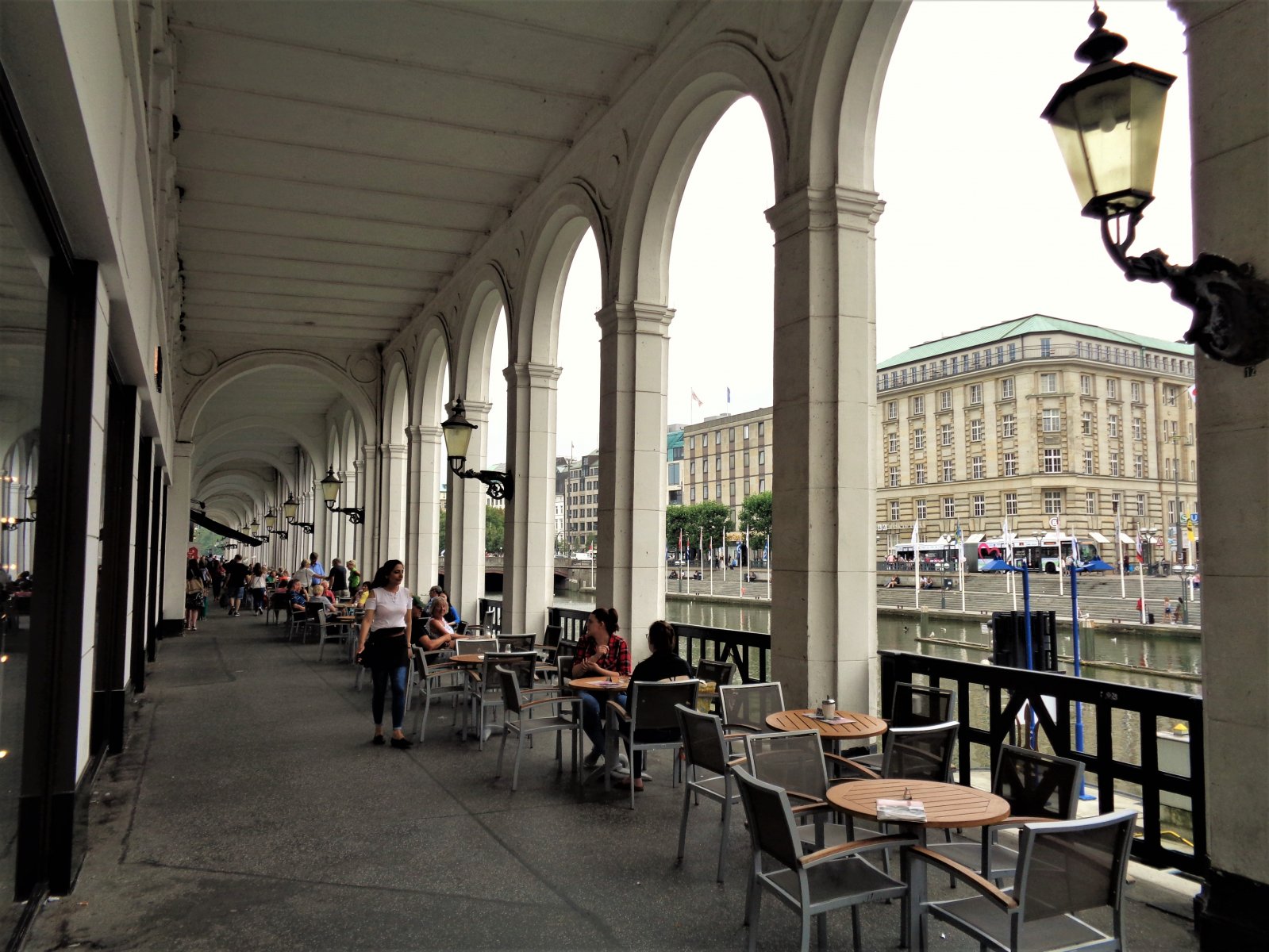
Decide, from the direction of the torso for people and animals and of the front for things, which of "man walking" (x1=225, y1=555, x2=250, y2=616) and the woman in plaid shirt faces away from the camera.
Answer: the man walking

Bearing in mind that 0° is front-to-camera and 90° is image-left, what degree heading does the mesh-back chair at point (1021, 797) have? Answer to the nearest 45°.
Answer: approximately 45°

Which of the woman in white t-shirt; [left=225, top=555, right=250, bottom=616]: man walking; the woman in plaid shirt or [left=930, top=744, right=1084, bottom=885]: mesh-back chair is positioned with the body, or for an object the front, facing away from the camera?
the man walking

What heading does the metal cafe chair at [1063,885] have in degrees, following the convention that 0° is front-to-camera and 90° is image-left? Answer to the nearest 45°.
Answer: approximately 135°

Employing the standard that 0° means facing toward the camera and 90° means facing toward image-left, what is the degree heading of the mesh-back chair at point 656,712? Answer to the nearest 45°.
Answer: approximately 135°

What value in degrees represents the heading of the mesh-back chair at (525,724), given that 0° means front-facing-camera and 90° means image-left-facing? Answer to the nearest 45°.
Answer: approximately 225°

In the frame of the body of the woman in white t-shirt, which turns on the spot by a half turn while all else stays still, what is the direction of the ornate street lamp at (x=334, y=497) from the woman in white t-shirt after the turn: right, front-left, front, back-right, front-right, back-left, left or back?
front-right

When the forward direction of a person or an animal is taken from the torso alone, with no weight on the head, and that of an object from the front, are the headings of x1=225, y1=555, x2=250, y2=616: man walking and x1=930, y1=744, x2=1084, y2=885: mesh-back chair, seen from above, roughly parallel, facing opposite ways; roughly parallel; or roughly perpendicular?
roughly perpendicular

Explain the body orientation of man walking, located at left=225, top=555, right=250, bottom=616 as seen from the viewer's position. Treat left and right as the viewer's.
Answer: facing away from the viewer
